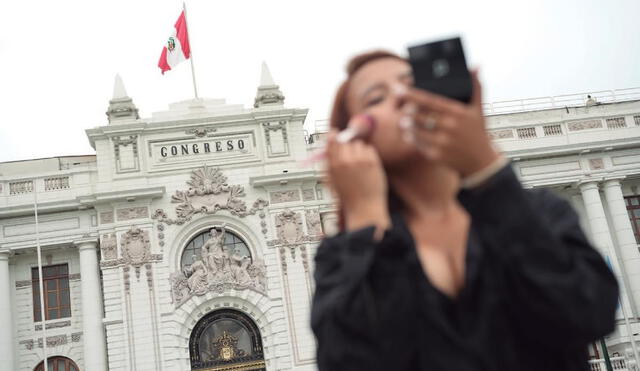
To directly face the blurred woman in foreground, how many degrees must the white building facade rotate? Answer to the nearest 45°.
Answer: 0° — it already faces them

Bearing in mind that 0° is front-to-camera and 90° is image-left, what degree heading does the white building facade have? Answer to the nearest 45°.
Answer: approximately 0°
